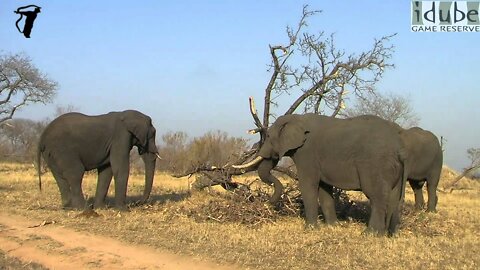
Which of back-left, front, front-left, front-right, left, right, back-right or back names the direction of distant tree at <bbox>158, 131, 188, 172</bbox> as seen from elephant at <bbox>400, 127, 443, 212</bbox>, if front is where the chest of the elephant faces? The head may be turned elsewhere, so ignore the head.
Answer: front-right

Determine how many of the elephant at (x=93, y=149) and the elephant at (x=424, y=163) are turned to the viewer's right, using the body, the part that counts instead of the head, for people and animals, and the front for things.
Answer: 1

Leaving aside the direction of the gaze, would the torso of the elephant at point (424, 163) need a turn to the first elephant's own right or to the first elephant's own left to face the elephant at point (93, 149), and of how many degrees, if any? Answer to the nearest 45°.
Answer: approximately 45° to the first elephant's own left

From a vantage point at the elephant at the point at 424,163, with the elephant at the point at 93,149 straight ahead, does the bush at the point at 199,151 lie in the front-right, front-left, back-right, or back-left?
front-right

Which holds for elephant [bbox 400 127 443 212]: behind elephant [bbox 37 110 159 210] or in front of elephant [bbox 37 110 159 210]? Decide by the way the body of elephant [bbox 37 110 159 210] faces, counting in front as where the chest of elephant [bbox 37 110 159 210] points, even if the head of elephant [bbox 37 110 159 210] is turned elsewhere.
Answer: in front

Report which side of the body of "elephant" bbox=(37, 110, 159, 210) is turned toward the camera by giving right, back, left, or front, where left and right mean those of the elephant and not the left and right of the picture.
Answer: right

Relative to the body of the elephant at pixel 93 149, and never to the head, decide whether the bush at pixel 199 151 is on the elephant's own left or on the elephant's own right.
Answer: on the elephant's own left

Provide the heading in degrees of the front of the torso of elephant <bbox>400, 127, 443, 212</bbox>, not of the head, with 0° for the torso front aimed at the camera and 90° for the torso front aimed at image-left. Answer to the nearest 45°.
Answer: approximately 90°

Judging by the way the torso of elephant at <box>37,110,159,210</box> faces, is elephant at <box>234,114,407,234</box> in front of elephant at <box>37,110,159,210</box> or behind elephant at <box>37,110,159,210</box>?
in front
